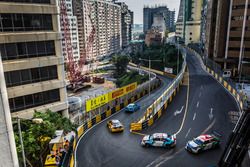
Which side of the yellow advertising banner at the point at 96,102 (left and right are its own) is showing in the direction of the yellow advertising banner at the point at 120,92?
left

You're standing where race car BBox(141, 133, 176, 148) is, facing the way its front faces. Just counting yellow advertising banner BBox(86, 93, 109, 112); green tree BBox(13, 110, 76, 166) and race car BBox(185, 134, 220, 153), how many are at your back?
1

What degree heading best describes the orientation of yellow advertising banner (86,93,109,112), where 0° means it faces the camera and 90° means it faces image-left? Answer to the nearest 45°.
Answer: approximately 315°

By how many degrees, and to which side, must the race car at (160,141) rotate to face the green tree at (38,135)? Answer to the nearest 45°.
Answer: approximately 45° to its left

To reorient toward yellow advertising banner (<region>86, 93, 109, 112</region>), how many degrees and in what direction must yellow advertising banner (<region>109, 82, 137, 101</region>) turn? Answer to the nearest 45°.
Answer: approximately 90° to its right

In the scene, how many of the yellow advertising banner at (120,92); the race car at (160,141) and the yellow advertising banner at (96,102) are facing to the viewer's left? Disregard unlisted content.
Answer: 1

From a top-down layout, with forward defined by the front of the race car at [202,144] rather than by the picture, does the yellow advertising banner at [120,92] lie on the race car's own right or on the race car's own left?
on the race car's own right

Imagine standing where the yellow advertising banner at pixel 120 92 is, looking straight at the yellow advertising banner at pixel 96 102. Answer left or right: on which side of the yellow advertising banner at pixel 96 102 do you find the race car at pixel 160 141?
left

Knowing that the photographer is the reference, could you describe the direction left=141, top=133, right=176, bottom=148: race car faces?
facing to the left of the viewer
